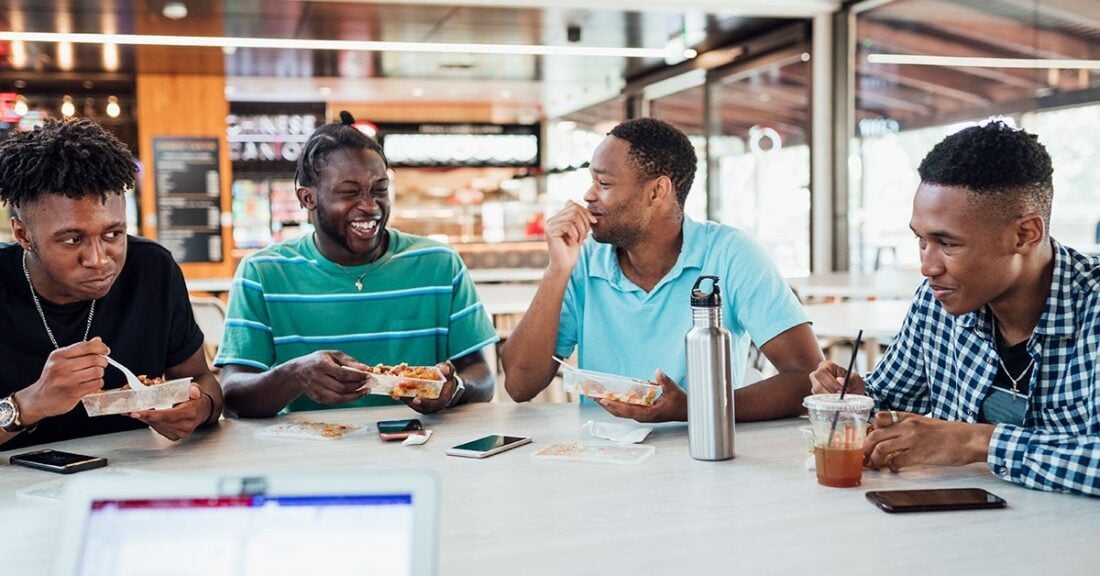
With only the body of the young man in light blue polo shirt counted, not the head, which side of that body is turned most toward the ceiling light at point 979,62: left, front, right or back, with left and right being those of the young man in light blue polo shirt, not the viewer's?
back

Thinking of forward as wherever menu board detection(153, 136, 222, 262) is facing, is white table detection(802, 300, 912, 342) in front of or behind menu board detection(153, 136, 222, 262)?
in front

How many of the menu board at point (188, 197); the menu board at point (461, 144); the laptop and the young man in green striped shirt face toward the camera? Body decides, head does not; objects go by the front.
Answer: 4

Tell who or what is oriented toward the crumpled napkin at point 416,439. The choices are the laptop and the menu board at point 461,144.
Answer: the menu board

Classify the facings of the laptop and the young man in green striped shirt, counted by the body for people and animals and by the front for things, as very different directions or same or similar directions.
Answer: same or similar directions

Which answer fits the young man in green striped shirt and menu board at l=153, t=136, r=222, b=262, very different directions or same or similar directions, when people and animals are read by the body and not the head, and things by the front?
same or similar directions

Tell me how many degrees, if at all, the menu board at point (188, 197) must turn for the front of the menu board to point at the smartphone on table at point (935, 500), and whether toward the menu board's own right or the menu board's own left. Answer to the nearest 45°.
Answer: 0° — it already faces it

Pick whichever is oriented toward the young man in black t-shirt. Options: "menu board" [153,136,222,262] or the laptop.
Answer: the menu board

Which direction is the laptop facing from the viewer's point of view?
toward the camera

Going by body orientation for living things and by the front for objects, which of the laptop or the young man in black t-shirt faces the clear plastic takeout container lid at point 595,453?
the young man in black t-shirt

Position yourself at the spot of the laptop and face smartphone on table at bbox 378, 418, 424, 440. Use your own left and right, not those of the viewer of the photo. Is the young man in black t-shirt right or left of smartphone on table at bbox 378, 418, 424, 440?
left

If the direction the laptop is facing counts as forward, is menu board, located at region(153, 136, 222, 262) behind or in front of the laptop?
behind

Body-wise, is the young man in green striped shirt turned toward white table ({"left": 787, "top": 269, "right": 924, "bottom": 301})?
no

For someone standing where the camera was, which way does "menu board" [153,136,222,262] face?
facing the viewer

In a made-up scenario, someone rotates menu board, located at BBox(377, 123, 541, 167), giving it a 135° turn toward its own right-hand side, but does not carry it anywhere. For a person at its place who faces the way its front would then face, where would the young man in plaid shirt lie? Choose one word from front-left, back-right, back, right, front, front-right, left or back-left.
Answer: back-left

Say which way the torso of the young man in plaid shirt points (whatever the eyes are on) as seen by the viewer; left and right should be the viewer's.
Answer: facing the viewer and to the left of the viewer

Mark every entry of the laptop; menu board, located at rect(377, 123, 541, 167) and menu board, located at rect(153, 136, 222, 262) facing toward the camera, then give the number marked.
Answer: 3

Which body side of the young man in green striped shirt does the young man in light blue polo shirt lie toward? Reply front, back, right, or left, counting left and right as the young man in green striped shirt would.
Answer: left

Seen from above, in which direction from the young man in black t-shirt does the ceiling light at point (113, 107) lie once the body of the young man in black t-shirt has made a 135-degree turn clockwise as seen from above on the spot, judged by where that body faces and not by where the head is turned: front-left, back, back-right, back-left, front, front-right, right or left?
right

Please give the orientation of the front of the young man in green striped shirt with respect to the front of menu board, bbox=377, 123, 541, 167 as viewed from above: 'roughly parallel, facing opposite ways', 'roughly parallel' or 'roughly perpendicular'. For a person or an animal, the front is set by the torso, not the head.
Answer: roughly parallel

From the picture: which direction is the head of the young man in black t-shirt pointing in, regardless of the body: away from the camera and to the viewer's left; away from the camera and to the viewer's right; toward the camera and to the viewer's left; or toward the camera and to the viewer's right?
toward the camera and to the viewer's right

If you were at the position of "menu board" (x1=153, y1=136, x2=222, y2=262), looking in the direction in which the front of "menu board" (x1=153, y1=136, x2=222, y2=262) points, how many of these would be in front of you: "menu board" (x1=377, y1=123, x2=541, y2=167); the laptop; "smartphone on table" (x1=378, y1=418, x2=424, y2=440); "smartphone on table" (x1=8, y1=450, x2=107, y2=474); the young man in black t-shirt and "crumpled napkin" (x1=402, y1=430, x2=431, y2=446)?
5
